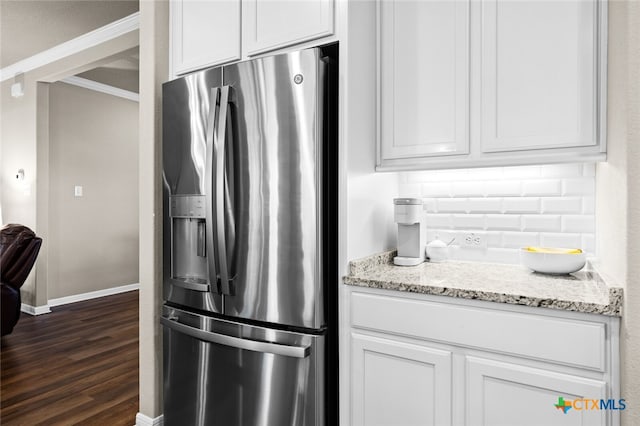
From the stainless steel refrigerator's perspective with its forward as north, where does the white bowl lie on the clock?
The white bowl is roughly at 8 o'clock from the stainless steel refrigerator.

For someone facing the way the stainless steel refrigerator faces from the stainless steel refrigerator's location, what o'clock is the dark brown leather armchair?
The dark brown leather armchair is roughly at 3 o'clock from the stainless steel refrigerator.

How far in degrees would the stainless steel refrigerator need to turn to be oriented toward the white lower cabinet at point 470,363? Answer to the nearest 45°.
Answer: approximately 90° to its left

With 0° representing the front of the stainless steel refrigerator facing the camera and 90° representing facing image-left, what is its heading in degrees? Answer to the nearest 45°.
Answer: approximately 45°

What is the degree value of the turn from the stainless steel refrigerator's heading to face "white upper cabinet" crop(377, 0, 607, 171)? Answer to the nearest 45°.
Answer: approximately 135° to its left
